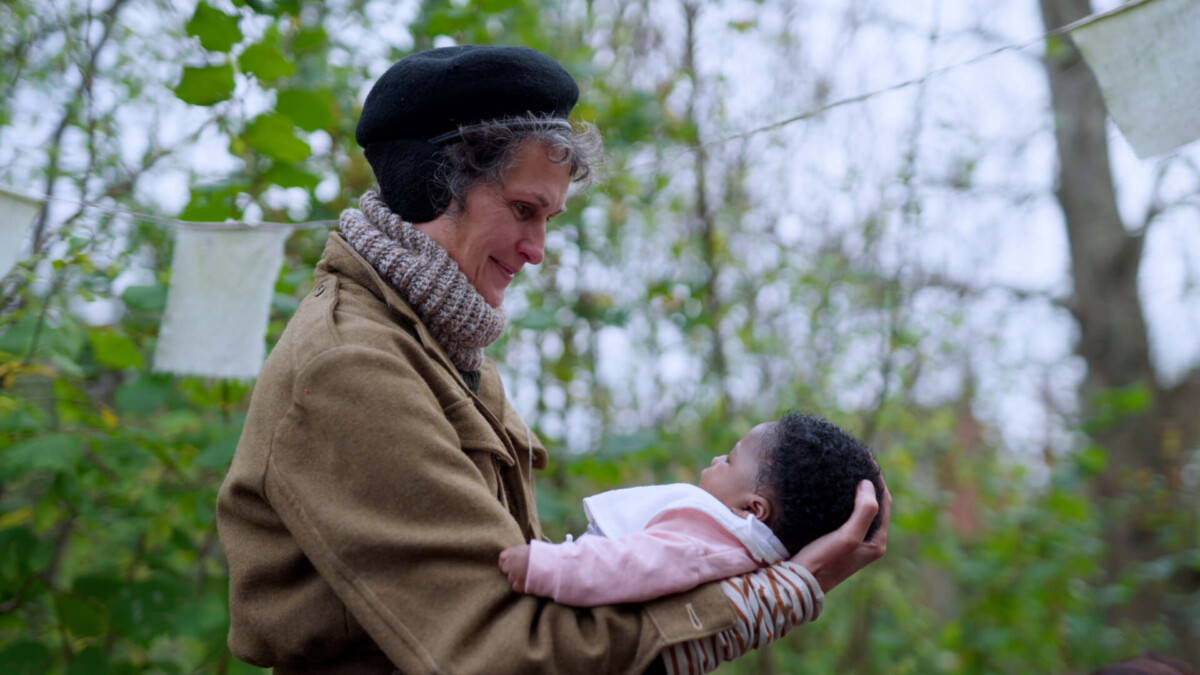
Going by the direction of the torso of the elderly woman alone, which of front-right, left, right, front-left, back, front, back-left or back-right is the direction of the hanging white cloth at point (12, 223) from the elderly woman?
back-left

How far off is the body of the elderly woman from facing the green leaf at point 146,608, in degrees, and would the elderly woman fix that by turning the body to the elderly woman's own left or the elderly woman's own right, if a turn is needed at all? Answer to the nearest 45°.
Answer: approximately 135° to the elderly woman's own left

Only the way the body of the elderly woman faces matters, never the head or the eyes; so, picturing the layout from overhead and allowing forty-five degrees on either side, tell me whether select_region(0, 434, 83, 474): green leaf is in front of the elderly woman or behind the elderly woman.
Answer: behind

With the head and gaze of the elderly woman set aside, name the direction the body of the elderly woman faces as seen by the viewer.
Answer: to the viewer's right

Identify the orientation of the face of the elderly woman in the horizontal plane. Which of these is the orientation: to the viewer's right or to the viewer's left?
to the viewer's right

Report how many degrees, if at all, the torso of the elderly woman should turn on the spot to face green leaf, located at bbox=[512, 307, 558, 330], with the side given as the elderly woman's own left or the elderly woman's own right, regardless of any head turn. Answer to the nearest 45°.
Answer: approximately 90° to the elderly woman's own left

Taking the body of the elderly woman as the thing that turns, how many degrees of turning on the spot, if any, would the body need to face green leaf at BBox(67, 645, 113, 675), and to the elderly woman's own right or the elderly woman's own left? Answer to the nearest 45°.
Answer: approximately 135° to the elderly woman's own left

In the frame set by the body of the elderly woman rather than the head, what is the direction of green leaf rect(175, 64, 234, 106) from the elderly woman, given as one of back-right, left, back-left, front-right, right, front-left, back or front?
back-left

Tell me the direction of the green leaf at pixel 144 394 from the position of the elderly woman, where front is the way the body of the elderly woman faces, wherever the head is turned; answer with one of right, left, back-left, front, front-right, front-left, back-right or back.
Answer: back-left
